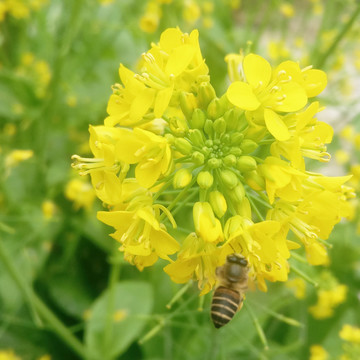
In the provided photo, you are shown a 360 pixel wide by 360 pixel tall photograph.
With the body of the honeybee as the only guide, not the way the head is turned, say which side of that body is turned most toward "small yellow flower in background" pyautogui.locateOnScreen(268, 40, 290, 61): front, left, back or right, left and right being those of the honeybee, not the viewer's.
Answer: front

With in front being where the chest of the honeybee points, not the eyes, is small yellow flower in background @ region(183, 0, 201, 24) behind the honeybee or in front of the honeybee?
in front

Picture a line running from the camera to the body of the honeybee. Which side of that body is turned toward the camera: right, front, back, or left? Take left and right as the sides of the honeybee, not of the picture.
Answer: back

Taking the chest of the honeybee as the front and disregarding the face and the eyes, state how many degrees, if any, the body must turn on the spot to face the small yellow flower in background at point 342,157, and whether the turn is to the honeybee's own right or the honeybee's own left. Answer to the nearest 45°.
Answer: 0° — it already faces it

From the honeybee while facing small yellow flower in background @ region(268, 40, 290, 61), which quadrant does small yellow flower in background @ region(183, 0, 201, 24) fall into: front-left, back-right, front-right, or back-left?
front-left

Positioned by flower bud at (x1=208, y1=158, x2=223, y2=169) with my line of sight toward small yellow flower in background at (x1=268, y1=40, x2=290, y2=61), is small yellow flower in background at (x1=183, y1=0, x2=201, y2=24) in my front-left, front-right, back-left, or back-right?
front-left

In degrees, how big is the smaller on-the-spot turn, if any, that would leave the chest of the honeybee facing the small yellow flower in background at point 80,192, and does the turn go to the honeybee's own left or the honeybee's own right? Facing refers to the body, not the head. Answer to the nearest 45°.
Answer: approximately 45° to the honeybee's own left

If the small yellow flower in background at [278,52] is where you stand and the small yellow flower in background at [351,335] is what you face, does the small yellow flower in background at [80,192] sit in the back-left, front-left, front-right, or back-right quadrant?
front-right
